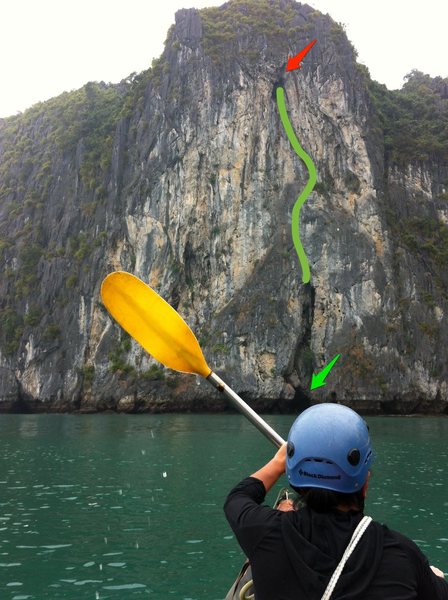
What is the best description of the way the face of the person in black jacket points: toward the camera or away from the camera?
away from the camera

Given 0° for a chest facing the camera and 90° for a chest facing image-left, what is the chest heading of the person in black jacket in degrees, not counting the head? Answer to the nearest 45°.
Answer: approximately 180°
